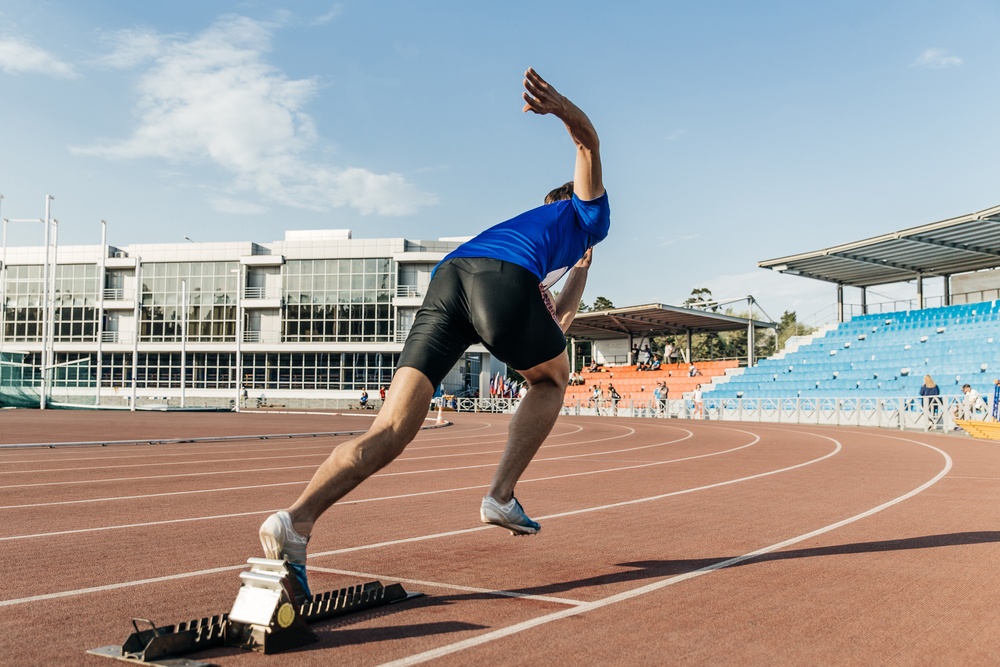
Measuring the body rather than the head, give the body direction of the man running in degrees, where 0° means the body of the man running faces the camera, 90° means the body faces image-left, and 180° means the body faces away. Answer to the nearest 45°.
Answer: approximately 225°

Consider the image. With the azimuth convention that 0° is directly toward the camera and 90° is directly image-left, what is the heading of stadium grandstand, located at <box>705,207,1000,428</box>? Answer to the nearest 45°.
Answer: approximately 45°

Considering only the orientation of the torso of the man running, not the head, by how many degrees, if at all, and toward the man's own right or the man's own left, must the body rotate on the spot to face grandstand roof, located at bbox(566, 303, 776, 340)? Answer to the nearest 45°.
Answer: approximately 45° to the man's own left
